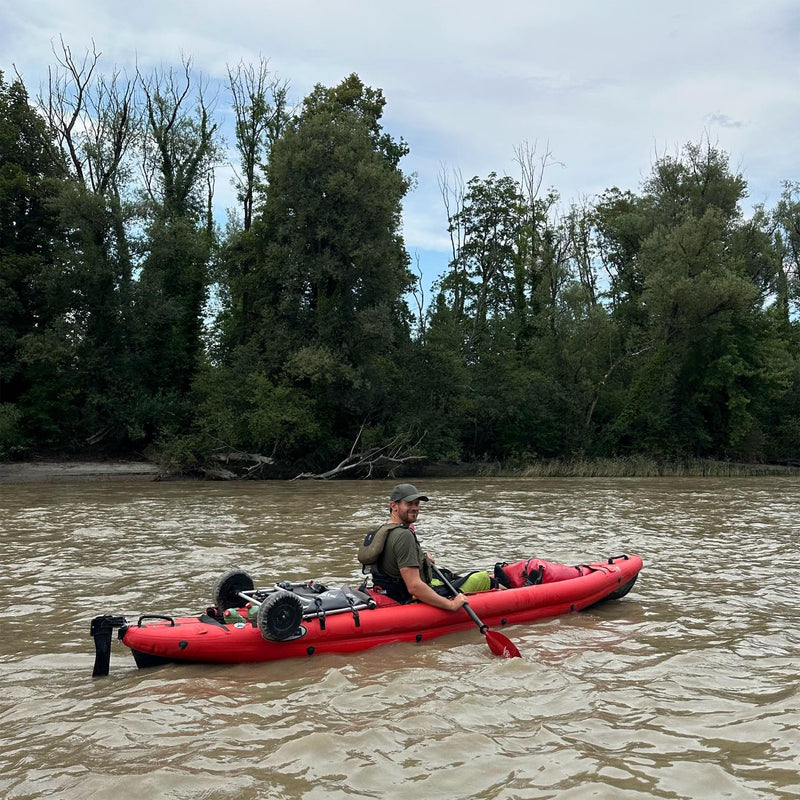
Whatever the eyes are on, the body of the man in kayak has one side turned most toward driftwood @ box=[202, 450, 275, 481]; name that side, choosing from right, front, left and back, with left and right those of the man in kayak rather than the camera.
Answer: left

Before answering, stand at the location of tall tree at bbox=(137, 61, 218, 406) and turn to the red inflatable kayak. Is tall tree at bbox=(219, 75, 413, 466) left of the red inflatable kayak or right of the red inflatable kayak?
left

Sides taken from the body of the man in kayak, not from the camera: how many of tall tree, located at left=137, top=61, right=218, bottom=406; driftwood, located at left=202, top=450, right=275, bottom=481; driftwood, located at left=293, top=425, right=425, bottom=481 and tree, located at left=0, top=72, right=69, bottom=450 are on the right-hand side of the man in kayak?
0

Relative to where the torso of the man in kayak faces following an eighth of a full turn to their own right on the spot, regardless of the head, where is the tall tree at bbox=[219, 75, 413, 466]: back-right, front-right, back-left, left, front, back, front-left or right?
back-left

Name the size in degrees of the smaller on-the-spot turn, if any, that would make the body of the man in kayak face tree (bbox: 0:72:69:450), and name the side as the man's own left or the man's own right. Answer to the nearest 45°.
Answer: approximately 135° to the man's own left

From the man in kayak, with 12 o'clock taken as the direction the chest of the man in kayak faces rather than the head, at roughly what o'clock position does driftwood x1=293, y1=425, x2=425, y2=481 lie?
The driftwood is roughly at 9 o'clock from the man in kayak.

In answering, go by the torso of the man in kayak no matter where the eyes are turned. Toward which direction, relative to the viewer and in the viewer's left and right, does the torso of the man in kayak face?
facing to the right of the viewer
